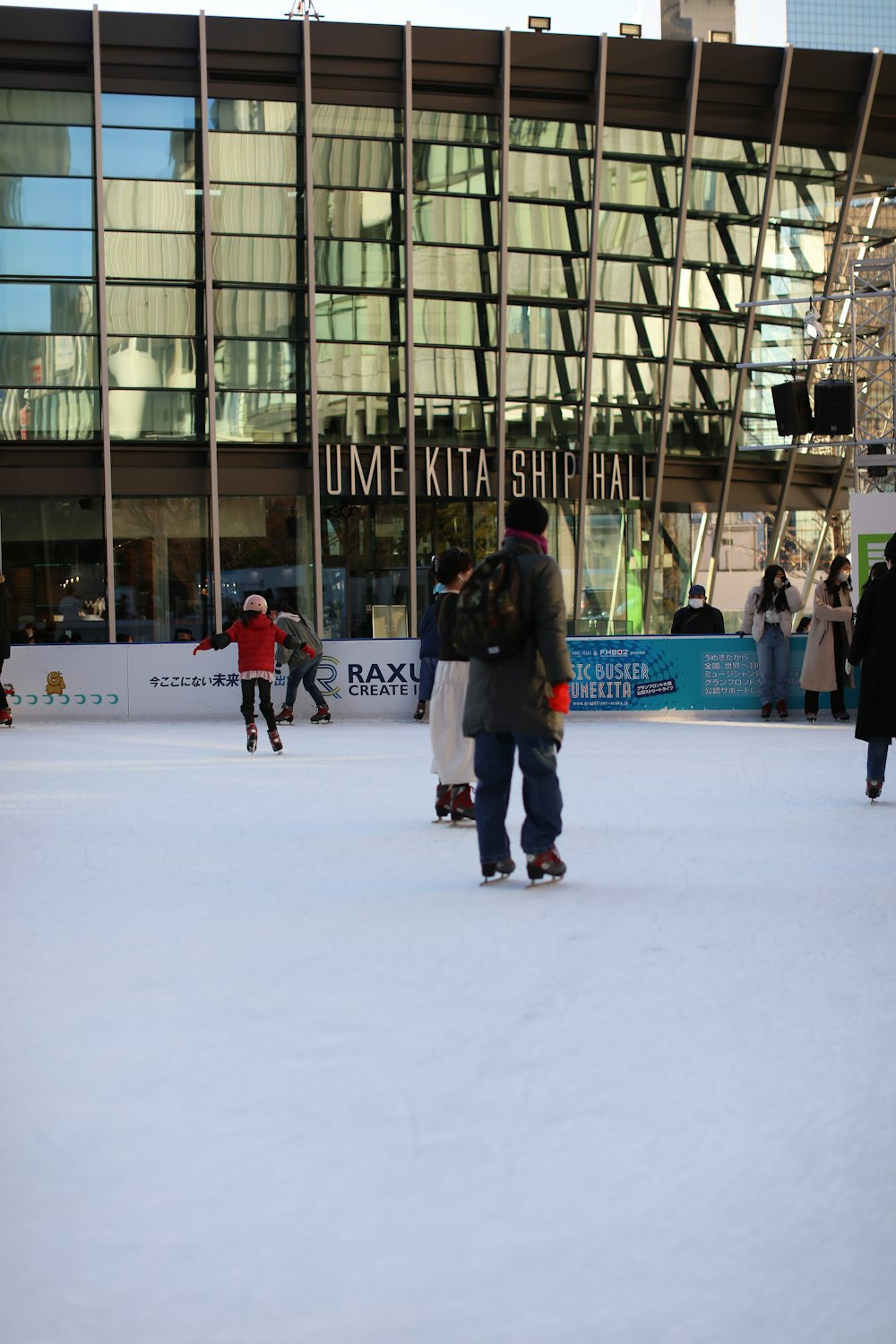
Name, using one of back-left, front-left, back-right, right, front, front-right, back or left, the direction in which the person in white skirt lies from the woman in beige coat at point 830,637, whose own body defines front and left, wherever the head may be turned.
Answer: front-right

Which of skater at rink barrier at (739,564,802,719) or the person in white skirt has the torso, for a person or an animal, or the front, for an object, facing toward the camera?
the skater at rink barrier

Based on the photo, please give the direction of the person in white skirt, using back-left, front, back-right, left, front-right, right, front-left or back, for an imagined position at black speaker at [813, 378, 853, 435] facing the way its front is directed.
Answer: front

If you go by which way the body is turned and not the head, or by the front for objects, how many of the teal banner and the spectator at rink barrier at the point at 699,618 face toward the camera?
2

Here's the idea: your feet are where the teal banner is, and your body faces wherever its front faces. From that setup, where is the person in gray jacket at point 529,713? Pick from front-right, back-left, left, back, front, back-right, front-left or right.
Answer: front

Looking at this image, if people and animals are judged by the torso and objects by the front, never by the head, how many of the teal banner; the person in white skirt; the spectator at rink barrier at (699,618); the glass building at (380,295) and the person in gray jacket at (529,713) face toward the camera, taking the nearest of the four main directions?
3

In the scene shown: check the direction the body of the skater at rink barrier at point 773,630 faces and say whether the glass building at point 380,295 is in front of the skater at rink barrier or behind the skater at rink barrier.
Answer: behind

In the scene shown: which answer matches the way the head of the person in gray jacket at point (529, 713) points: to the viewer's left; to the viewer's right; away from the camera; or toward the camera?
away from the camera

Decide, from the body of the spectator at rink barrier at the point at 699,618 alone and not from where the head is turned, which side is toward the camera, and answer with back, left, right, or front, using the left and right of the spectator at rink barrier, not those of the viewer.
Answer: front

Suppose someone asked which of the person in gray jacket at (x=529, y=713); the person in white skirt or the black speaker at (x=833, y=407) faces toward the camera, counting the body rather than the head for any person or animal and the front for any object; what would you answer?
the black speaker

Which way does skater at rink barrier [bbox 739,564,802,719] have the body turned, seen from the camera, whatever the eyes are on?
toward the camera

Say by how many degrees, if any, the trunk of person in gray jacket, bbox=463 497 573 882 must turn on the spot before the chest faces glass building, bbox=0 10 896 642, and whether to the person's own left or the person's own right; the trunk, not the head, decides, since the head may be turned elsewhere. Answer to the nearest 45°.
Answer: approximately 45° to the person's own left

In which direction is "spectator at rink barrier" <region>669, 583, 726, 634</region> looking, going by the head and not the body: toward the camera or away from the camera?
toward the camera
